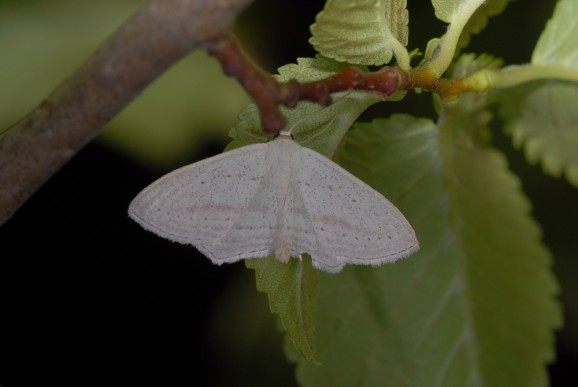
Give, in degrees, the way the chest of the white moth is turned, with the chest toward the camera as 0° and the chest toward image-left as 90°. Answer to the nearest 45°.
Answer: approximately 180°

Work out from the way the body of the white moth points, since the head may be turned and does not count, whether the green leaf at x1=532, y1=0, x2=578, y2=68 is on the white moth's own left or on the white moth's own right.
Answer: on the white moth's own right
